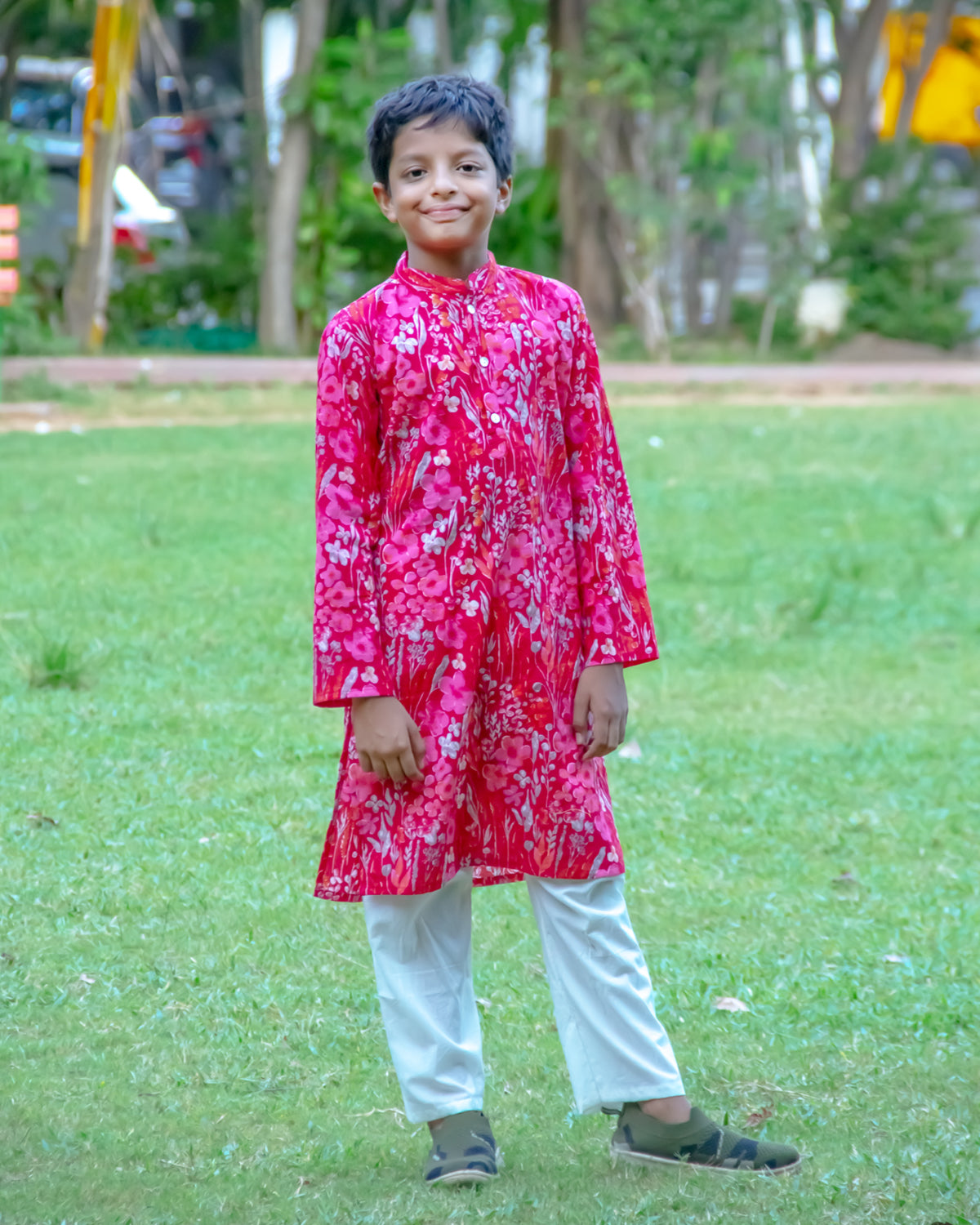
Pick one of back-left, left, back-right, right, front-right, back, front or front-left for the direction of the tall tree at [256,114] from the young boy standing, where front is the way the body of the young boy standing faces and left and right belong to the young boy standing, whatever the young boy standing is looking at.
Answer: back

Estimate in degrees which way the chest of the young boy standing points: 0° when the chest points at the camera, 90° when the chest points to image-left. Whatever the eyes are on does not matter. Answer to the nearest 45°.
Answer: approximately 0°

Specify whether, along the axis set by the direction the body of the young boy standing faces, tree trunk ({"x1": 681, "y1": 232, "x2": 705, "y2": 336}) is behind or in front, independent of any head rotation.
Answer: behind

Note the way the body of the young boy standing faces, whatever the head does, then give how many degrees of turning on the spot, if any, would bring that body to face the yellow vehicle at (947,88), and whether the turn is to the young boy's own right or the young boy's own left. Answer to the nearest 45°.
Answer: approximately 180°

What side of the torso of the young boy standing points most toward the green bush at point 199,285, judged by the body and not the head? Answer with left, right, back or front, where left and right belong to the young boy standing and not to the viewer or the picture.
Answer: back

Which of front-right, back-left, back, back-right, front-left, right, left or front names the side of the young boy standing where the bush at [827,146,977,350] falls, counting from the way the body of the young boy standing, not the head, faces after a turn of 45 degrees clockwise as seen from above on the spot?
back-right

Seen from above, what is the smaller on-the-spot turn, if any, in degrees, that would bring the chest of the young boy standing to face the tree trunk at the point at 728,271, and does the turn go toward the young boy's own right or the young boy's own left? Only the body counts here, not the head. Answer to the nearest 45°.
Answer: approximately 180°

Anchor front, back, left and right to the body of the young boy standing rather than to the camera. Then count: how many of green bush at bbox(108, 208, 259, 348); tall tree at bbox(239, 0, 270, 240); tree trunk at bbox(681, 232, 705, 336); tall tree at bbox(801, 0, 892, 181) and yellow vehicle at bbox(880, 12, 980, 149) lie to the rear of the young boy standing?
5

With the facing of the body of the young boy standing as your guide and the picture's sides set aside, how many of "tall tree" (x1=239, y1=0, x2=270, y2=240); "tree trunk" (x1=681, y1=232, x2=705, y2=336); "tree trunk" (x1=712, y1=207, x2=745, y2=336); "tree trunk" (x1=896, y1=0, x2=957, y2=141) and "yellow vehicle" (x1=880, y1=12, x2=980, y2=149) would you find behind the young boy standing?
5

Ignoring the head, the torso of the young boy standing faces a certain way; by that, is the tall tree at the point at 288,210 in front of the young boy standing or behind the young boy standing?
behind

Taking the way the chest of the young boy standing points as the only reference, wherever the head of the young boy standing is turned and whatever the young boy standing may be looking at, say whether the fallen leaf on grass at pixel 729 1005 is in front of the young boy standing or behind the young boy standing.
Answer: behind
